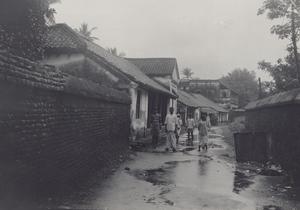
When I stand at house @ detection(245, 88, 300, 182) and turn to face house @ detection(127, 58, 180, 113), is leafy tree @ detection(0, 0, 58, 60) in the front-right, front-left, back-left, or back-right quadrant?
front-left

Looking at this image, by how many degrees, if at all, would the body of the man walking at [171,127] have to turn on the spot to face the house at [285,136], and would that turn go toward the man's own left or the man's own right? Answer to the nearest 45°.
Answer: approximately 45° to the man's own left

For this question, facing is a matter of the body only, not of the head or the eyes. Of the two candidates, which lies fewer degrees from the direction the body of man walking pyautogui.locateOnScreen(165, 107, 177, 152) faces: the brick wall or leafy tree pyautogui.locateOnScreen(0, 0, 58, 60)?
the brick wall

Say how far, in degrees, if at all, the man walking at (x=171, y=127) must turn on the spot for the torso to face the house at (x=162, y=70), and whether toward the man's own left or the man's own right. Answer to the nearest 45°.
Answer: approximately 180°

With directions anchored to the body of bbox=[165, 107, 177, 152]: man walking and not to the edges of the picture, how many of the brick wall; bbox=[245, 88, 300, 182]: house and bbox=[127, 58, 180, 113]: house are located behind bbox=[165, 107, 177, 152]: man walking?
1

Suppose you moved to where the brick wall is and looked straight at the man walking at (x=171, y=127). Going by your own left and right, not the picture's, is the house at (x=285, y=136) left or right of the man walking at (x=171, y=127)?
right

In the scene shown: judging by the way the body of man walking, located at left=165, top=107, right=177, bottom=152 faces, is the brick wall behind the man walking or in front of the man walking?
in front

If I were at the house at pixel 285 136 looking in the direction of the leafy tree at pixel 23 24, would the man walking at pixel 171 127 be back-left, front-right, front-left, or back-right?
front-right

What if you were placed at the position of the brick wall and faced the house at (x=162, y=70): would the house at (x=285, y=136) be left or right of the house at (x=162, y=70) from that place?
right

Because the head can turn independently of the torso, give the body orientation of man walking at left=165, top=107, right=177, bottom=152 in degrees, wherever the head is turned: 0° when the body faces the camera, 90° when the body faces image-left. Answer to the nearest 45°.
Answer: approximately 0°

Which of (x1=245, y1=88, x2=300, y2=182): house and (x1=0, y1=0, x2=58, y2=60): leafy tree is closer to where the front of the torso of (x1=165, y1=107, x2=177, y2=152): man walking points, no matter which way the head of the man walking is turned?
the house
